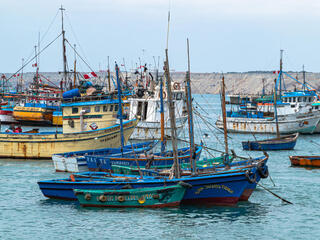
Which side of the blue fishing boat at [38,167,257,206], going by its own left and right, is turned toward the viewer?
right

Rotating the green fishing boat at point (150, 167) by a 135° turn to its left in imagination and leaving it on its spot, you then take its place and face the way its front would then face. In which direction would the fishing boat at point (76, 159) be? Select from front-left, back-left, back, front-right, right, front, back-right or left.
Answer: front

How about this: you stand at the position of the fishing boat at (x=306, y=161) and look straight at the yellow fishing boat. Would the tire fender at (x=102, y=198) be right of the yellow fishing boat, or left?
left

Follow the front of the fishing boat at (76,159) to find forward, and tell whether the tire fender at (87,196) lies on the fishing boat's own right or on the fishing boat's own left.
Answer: on the fishing boat's own right

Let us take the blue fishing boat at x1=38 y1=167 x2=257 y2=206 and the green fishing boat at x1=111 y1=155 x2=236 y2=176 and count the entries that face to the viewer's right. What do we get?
2

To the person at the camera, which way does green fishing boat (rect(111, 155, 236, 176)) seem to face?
facing to the right of the viewer

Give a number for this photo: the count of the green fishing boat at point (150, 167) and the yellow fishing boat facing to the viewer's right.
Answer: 2

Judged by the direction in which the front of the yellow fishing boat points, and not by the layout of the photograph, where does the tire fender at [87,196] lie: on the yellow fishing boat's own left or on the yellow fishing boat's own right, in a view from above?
on the yellow fishing boat's own right

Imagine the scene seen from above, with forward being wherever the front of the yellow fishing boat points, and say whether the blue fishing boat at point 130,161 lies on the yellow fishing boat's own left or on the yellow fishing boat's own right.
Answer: on the yellow fishing boat's own right

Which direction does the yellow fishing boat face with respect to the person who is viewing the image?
facing to the right of the viewer

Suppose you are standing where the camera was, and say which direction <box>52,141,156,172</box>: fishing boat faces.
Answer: facing away from the viewer and to the right of the viewer

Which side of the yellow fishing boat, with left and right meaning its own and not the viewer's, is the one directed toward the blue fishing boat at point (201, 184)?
right
